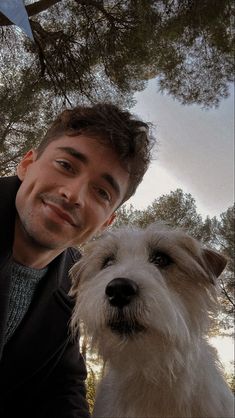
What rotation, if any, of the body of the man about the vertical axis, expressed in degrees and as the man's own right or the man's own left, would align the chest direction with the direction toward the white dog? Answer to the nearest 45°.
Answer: approximately 45° to the man's own left

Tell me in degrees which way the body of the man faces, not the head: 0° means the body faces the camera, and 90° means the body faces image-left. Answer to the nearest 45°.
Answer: approximately 0°
